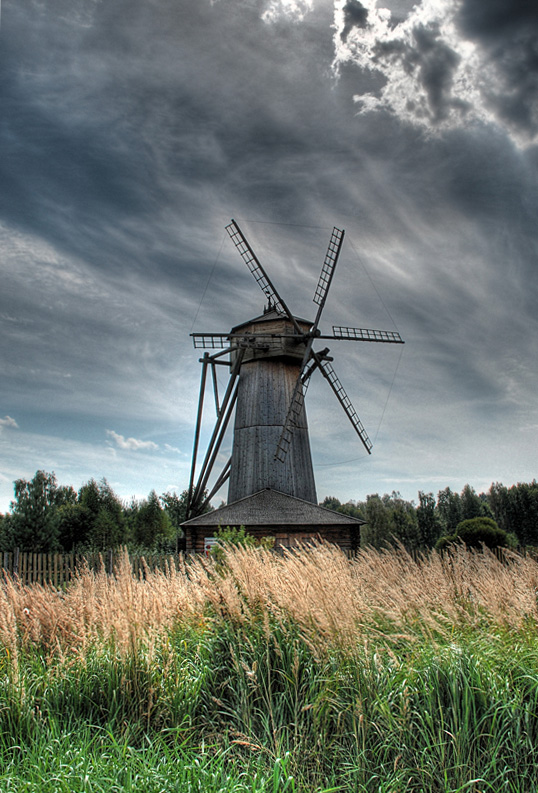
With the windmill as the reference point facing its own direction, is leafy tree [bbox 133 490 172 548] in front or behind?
behind

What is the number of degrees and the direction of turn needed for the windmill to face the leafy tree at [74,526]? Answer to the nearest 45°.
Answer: approximately 180°

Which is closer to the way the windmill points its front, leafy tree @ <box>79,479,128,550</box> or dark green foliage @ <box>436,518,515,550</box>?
the dark green foliage

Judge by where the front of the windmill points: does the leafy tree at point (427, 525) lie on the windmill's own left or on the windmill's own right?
on the windmill's own left

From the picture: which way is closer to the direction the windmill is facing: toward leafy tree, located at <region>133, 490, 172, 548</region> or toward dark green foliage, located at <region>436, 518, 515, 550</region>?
the dark green foliage

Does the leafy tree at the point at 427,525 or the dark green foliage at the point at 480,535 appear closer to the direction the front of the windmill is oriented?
the dark green foliage

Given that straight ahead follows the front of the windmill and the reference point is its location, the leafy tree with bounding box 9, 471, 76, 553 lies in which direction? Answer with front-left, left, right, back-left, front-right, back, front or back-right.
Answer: back

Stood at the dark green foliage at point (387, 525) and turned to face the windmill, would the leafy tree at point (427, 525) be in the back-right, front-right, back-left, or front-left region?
back-left

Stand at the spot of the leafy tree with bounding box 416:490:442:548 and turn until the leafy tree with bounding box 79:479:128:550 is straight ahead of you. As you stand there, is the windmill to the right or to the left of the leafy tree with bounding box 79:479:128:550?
left

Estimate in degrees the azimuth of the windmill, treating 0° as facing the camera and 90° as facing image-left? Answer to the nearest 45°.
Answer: approximately 315°

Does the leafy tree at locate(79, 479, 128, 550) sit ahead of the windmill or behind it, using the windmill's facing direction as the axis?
behind
